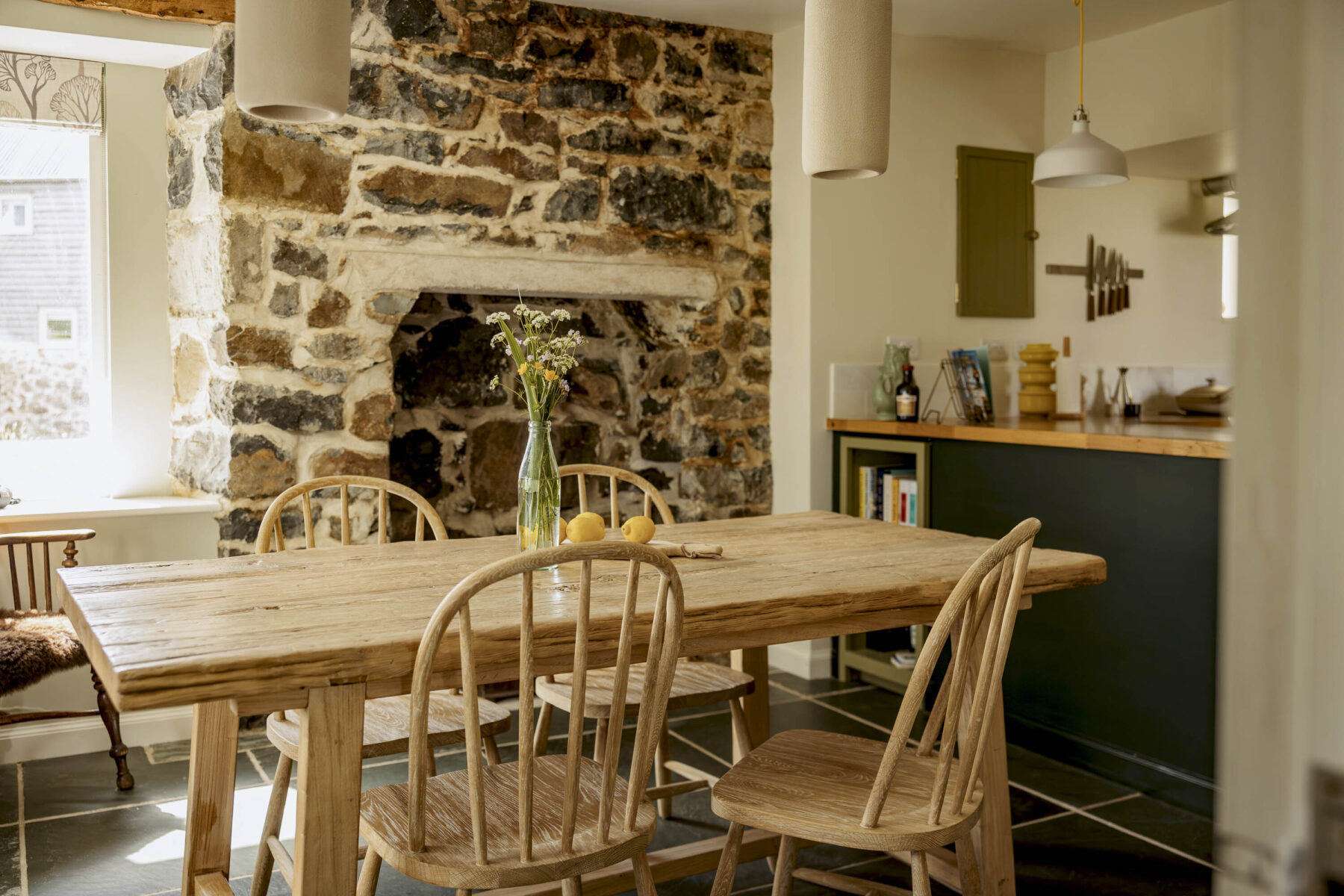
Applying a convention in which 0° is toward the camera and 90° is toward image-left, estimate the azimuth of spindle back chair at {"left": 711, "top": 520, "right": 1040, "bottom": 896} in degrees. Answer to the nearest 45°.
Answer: approximately 135°

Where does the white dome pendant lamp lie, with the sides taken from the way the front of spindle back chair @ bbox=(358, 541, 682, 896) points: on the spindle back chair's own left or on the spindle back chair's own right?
on the spindle back chair's own right

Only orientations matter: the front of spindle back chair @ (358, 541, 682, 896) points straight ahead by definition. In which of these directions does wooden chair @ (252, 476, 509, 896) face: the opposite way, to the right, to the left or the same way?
the opposite way

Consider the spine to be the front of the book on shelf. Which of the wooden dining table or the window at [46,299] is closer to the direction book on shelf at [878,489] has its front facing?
the wooden dining table

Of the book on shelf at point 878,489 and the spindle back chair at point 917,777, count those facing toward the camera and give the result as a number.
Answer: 1
